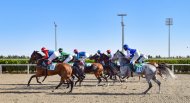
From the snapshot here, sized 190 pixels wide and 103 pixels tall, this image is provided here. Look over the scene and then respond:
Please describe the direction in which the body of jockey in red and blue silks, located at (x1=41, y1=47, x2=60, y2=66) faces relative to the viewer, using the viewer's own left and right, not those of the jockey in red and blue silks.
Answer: facing to the left of the viewer

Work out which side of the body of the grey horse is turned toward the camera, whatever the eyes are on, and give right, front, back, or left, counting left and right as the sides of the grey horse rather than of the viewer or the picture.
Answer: left

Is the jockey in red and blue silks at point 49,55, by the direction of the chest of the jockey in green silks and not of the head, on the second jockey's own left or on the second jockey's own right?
on the second jockey's own left

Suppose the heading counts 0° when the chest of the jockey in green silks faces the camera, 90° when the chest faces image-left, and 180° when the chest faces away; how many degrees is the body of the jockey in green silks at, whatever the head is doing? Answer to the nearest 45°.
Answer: approximately 90°

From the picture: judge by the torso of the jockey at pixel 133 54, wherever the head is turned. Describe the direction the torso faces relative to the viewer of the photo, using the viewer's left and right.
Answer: facing to the left of the viewer

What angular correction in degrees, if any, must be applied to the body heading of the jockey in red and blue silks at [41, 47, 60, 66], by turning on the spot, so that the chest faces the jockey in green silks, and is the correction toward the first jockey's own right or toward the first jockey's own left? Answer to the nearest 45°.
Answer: approximately 135° to the first jockey's own right

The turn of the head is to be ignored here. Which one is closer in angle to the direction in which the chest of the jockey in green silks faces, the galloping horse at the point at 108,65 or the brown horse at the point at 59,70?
the brown horse
